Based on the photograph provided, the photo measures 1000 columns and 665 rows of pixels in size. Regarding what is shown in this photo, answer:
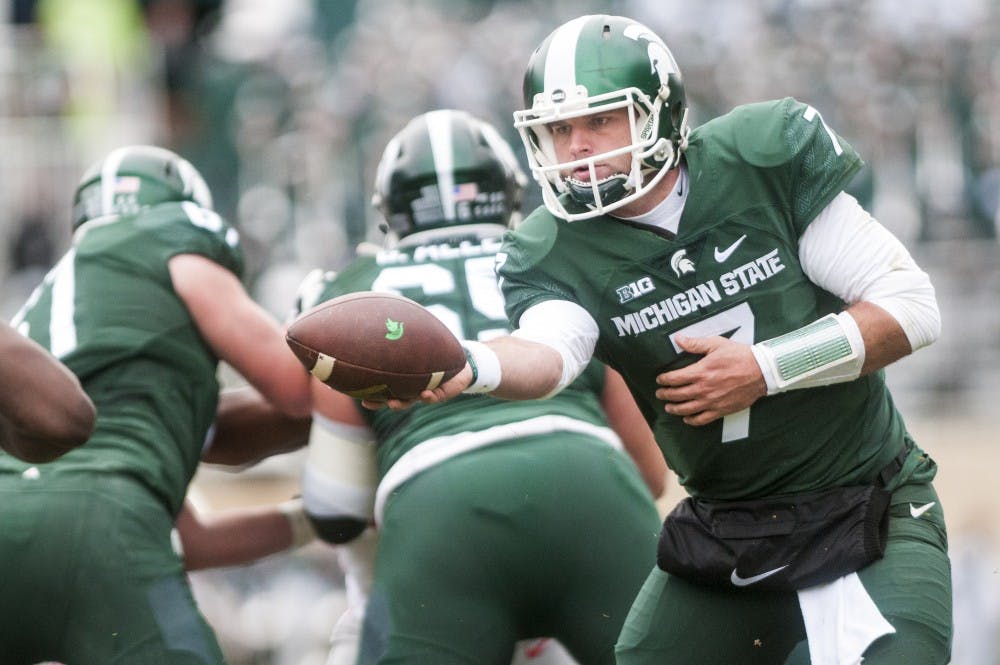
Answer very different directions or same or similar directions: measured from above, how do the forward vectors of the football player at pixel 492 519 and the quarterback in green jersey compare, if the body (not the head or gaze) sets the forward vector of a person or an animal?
very different directions

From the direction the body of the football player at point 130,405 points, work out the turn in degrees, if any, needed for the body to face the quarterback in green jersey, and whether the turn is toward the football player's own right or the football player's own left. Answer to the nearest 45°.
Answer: approximately 90° to the football player's own right

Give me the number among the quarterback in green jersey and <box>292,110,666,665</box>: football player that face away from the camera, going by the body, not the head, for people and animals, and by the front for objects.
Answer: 1

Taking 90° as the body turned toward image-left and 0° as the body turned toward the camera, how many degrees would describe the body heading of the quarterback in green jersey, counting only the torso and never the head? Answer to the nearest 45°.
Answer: approximately 0°

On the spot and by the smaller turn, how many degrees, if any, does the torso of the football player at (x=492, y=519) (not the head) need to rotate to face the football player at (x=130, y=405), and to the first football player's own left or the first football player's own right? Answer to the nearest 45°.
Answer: approximately 90° to the first football player's own left

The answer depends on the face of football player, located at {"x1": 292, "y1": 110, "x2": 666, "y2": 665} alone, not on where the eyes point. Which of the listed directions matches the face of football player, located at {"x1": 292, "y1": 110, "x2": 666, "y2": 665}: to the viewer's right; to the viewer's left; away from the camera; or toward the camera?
away from the camera

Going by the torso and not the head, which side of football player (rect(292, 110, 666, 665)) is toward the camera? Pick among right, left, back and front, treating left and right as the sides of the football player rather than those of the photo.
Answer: back

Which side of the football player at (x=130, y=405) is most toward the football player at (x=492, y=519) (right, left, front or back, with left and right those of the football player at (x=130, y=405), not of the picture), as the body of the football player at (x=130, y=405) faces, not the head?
right

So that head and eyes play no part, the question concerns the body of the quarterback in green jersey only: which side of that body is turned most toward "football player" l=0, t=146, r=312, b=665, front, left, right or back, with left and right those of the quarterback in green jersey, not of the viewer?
right
